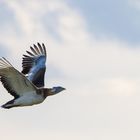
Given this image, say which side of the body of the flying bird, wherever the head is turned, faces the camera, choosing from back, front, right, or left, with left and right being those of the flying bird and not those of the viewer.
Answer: right
